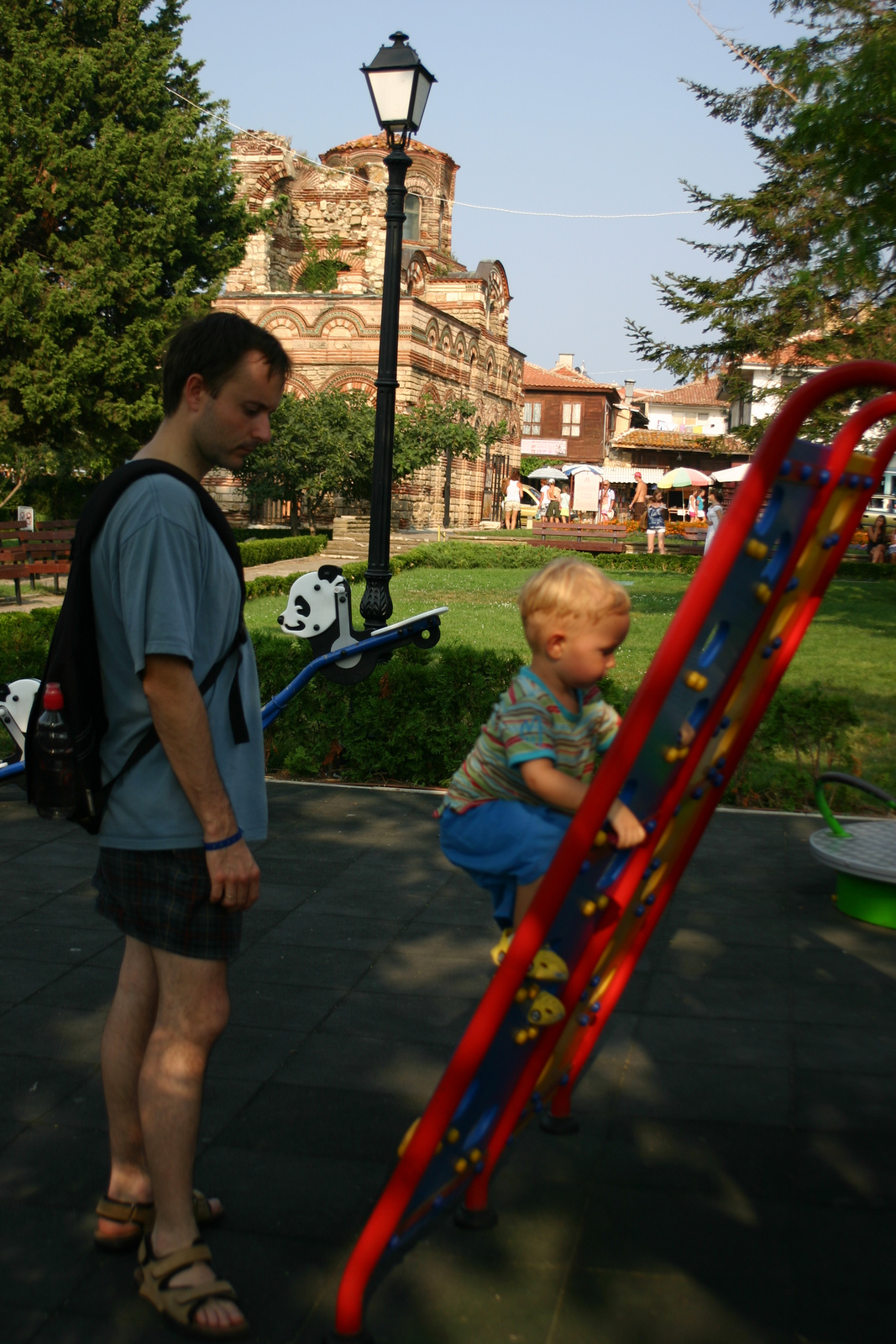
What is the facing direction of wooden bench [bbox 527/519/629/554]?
toward the camera

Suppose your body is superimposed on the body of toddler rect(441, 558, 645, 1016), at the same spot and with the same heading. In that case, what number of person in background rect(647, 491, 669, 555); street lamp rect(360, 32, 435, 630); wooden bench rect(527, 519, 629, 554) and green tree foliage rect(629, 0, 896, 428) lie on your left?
4

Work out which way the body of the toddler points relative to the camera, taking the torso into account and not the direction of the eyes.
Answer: to the viewer's right

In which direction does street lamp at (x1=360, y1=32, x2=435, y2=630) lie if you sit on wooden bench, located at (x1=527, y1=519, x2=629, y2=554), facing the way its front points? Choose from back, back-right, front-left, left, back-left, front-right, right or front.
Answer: front

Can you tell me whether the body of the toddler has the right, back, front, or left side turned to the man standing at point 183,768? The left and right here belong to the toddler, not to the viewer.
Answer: back

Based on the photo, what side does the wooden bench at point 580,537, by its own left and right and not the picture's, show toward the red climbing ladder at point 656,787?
front

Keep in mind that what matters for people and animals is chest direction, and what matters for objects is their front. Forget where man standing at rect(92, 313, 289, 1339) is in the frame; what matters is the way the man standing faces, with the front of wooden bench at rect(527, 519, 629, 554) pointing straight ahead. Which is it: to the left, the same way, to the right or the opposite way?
to the left

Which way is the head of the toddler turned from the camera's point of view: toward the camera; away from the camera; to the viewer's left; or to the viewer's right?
to the viewer's right

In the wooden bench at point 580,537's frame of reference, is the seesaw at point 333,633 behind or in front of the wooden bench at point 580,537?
in front

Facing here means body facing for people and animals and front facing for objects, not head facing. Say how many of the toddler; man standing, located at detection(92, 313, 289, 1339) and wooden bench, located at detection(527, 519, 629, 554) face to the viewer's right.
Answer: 2

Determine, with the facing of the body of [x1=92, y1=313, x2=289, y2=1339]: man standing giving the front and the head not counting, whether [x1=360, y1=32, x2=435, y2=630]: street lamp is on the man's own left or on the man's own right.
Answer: on the man's own left

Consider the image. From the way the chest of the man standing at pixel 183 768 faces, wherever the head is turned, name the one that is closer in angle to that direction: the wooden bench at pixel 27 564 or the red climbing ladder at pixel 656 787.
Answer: the red climbing ladder

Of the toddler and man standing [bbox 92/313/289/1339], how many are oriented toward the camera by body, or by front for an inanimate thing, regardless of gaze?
0

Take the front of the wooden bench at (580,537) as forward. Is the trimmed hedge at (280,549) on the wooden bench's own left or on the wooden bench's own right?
on the wooden bench's own right

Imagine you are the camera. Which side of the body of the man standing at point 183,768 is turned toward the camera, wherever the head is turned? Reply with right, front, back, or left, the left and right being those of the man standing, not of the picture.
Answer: right
